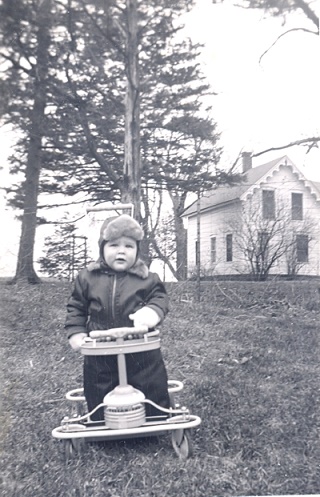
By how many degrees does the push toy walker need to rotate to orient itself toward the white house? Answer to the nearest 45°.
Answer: approximately 135° to its left

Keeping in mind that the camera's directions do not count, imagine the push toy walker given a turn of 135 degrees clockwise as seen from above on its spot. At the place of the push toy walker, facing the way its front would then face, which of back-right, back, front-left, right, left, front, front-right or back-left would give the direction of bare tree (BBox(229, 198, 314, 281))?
right

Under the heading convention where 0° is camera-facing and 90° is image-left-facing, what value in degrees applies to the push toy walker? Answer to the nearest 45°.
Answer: approximately 0°
